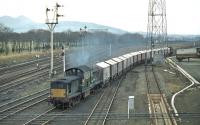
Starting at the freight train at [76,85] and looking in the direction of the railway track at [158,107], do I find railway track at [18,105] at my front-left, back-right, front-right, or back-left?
back-right

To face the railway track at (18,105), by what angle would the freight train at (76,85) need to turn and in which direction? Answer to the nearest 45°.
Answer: approximately 45° to its right

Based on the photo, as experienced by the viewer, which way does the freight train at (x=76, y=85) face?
facing the viewer and to the left of the viewer

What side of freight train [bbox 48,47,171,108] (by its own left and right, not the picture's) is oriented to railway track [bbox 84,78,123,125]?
left
